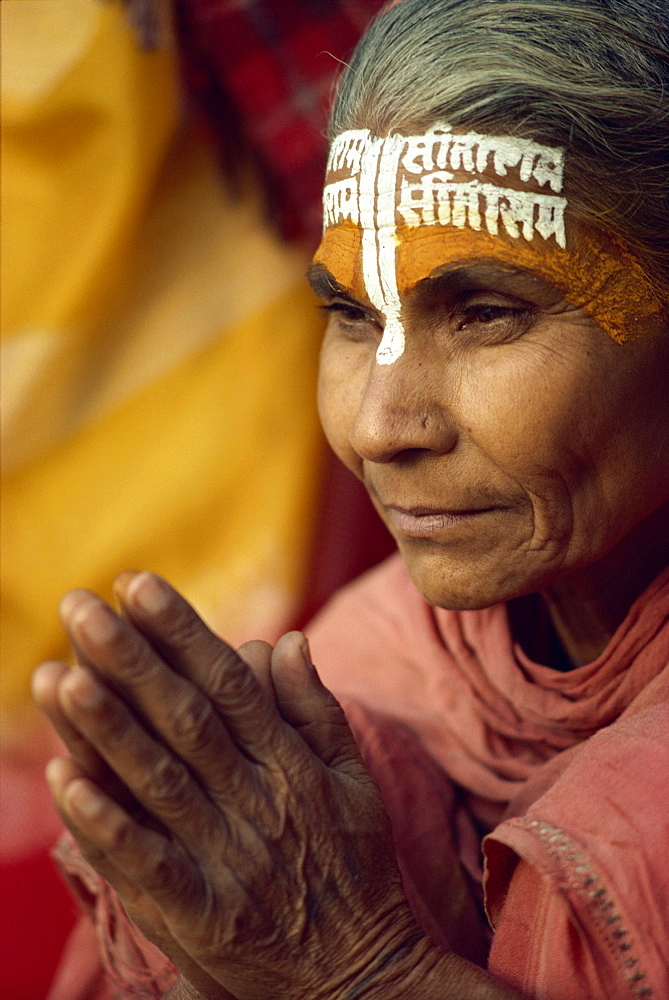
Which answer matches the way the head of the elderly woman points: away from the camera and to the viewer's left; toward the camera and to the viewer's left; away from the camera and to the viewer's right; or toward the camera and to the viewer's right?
toward the camera and to the viewer's left

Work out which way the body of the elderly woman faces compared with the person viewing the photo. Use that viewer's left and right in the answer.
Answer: facing the viewer and to the left of the viewer
